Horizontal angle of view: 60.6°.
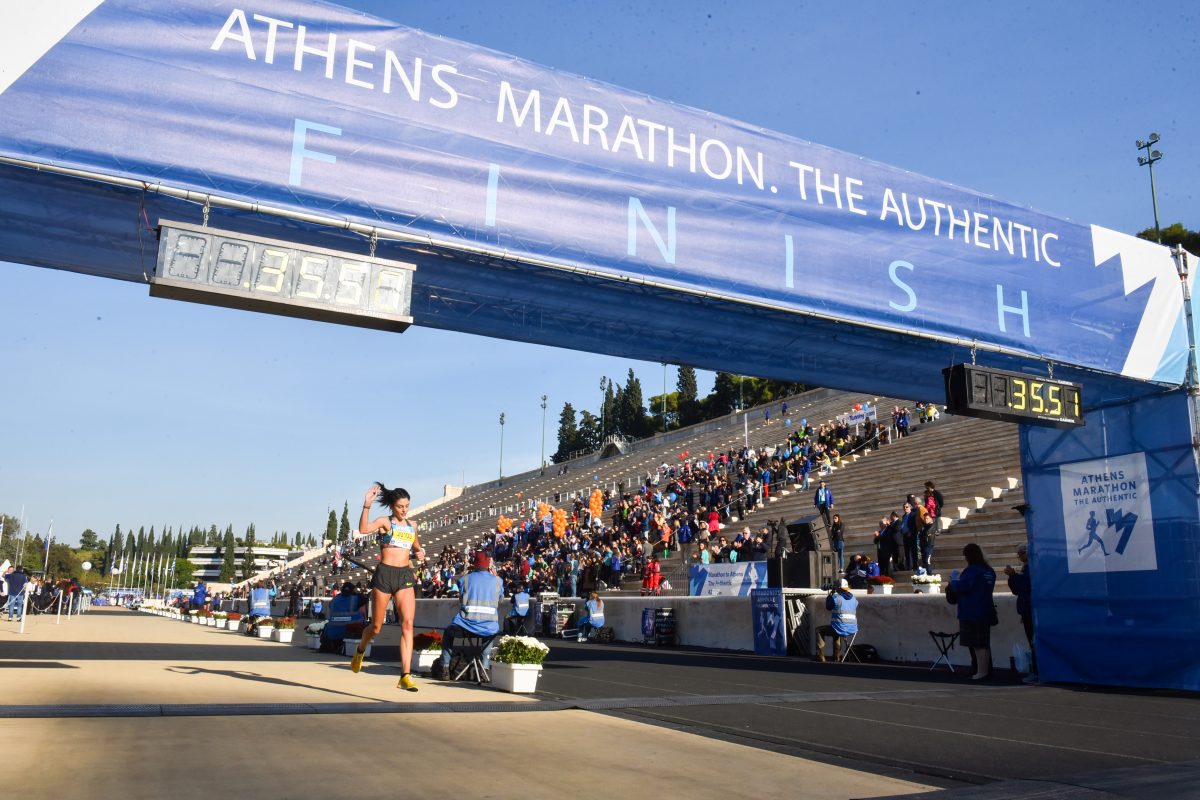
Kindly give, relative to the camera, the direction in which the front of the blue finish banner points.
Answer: facing the viewer and to the right of the viewer

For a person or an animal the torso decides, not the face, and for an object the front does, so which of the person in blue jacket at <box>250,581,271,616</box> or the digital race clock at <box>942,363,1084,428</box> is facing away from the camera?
the person in blue jacket

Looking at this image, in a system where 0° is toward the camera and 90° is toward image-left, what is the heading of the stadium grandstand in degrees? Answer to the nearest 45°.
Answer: approximately 45°

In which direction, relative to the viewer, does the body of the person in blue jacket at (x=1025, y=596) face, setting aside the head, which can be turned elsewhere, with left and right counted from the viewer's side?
facing to the left of the viewer

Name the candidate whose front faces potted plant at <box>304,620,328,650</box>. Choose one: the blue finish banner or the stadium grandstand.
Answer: the stadium grandstand

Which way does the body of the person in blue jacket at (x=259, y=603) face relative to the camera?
away from the camera

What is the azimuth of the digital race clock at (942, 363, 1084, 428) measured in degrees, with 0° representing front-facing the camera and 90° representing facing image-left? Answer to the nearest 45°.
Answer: approximately 315°

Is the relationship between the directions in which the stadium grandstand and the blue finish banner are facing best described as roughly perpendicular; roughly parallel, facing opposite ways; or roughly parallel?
roughly perpendicular

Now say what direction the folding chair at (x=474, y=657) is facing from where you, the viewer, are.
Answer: facing away from the viewer and to the left of the viewer
